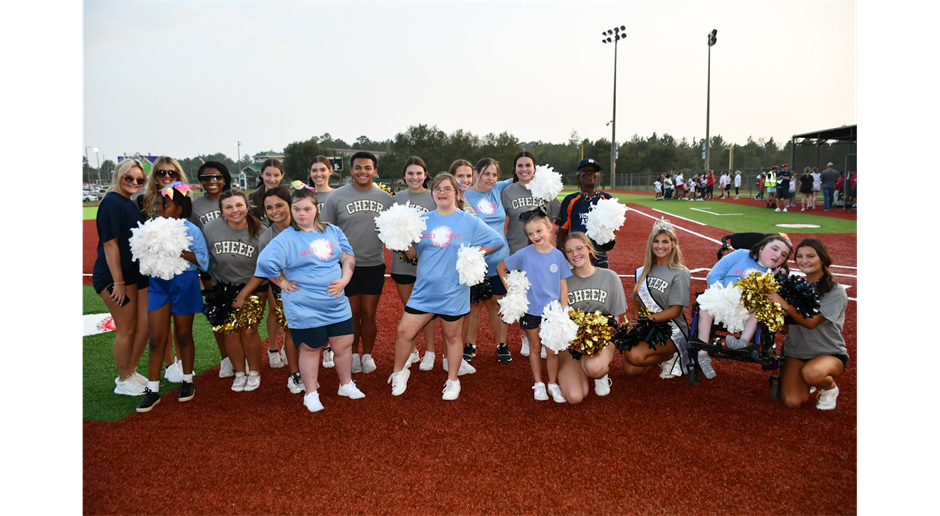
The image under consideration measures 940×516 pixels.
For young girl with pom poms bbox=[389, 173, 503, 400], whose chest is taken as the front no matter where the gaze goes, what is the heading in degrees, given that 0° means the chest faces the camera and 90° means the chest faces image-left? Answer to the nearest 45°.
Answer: approximately 0°

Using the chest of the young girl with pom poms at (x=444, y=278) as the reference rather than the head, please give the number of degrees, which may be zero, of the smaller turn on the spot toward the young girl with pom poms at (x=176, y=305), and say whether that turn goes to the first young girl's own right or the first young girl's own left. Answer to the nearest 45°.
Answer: approximately 90° to the first young girl's own right

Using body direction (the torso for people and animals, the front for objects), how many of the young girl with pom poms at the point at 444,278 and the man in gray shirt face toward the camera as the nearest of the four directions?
2

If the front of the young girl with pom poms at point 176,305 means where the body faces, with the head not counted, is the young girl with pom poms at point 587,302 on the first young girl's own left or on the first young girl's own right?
on the first young girl's own left

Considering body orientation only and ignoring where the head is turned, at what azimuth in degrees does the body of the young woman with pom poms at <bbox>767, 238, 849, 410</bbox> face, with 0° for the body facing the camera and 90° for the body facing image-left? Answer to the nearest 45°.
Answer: approximately 45°

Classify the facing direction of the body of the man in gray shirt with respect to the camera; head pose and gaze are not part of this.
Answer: toward the camera

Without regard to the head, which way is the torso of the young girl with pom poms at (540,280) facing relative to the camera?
toward the camera
